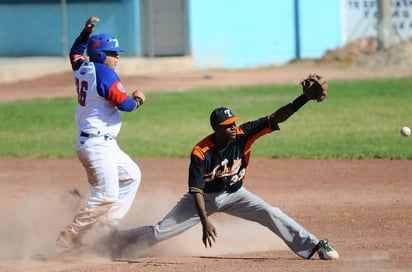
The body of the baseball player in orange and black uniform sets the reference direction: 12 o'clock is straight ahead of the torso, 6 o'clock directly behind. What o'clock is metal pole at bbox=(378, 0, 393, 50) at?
The metal pole is roughly at 8 o'clock from the baseball player in orange and black uniform.

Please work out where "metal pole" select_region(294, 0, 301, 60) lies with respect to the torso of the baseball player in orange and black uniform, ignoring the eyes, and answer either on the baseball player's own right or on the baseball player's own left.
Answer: on the baseball player's own left

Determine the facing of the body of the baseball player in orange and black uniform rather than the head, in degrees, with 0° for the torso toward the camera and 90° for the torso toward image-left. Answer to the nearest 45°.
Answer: approximately 315°

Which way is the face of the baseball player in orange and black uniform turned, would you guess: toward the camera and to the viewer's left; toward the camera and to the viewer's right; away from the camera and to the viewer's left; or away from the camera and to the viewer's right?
toward the camera and to the viewer's right

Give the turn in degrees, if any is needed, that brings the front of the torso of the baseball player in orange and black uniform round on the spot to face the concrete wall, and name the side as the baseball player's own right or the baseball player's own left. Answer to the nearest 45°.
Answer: approximately 135° to the baseball player's own left

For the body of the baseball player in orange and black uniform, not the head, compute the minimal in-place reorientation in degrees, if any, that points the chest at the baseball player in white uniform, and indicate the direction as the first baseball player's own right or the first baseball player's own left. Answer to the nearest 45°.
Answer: approximately 135° to the first baseball player's own right
